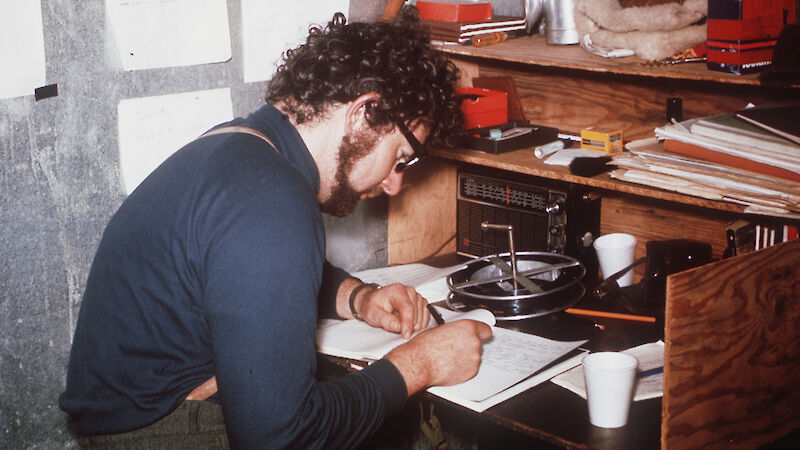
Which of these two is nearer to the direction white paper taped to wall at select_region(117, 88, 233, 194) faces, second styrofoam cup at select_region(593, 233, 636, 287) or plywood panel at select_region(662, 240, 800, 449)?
the plywood panel

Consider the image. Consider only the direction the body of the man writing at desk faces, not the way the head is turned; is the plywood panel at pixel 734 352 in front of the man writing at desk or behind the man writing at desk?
in front

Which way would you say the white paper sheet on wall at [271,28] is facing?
toward the camera

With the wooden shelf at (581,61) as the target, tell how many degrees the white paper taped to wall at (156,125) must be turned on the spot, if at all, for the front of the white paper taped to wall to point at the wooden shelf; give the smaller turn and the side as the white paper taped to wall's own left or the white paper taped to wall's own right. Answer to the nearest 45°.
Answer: approximately 90° to the white paper taped to wall's own left

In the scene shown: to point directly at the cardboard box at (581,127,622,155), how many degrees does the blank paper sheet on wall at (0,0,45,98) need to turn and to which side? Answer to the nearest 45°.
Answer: approximately 90° to its left

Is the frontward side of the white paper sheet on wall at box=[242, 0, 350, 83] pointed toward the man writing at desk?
yes

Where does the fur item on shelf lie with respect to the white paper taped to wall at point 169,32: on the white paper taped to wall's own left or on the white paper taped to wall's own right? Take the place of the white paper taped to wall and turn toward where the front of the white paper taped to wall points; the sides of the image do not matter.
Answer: on the white paper taped to wall's own left

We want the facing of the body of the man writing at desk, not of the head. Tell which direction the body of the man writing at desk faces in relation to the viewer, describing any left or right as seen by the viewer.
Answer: facing to the right of the viewer

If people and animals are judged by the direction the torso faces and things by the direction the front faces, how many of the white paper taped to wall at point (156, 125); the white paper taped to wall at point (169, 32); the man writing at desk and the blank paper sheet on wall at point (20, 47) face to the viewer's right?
1

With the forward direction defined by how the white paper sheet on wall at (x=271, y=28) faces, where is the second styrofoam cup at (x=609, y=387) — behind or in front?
in front

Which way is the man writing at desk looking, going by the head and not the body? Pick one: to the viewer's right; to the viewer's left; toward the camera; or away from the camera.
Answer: to the viewer's right

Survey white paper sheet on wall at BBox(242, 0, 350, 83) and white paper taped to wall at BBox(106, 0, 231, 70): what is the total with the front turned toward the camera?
2

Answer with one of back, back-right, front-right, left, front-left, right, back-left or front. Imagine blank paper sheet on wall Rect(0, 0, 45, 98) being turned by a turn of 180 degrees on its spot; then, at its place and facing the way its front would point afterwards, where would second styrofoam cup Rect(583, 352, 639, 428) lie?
back-right
